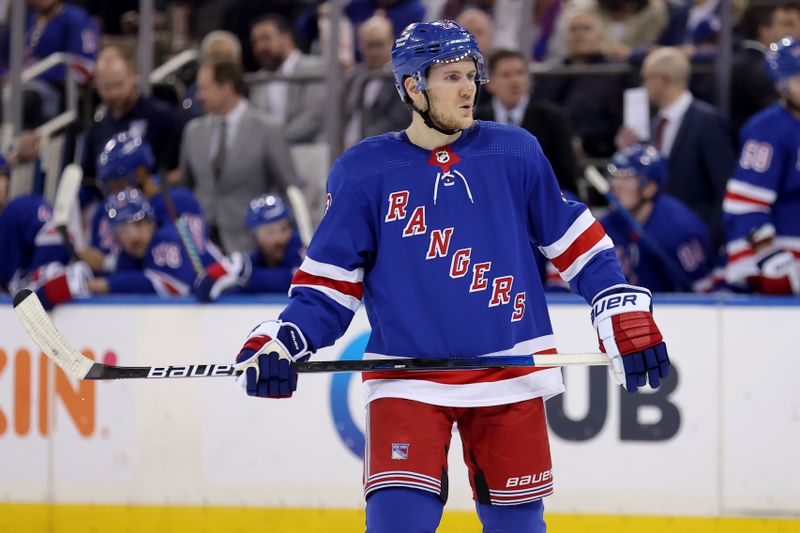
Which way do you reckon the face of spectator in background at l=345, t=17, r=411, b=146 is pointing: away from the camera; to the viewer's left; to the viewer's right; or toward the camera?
toward the camera

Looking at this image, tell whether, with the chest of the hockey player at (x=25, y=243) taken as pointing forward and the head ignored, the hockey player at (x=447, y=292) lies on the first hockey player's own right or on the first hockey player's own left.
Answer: on the first hockey player's own left

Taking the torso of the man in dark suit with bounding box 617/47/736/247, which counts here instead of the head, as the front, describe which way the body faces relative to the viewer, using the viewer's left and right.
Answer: facing the viewer and to the left of the viewer

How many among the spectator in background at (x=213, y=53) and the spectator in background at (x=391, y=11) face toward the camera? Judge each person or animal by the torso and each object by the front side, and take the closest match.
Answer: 2

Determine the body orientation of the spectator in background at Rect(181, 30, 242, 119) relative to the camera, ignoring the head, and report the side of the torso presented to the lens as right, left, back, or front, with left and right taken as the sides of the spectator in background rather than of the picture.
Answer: front

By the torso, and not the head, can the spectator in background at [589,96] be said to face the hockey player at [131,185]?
no

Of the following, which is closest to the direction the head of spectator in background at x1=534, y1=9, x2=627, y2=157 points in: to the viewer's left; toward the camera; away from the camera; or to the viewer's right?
toward the camera

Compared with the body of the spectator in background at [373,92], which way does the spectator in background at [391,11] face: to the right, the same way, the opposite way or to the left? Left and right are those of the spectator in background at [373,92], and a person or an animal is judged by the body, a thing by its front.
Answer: the same way

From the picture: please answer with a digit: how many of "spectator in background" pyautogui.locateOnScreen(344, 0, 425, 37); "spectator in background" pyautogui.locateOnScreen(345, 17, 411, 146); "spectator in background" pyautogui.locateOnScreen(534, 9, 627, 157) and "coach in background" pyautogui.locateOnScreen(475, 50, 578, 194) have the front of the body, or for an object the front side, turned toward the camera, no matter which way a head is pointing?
4

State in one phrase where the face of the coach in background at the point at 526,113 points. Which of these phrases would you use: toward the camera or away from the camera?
toward the camera

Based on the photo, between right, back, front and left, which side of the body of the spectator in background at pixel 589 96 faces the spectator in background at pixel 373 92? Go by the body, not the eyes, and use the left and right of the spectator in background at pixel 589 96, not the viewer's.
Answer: right

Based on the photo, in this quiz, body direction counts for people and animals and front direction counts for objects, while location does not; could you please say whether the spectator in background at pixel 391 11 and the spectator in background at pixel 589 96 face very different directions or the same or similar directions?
same or similar directions

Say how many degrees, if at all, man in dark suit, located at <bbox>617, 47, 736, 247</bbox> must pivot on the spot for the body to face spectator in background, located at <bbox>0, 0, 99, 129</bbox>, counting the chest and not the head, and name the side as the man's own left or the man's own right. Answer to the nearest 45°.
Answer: approximately 45° to the man's own right

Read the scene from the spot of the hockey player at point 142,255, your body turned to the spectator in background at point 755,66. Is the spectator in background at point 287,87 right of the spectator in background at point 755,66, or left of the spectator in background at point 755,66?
left

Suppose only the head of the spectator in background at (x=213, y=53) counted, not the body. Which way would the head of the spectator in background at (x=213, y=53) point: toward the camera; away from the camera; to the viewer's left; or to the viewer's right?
toward the camera

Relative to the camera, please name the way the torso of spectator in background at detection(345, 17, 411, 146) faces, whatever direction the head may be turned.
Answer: toward the camera

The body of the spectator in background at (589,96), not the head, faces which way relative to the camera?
toward the camera
